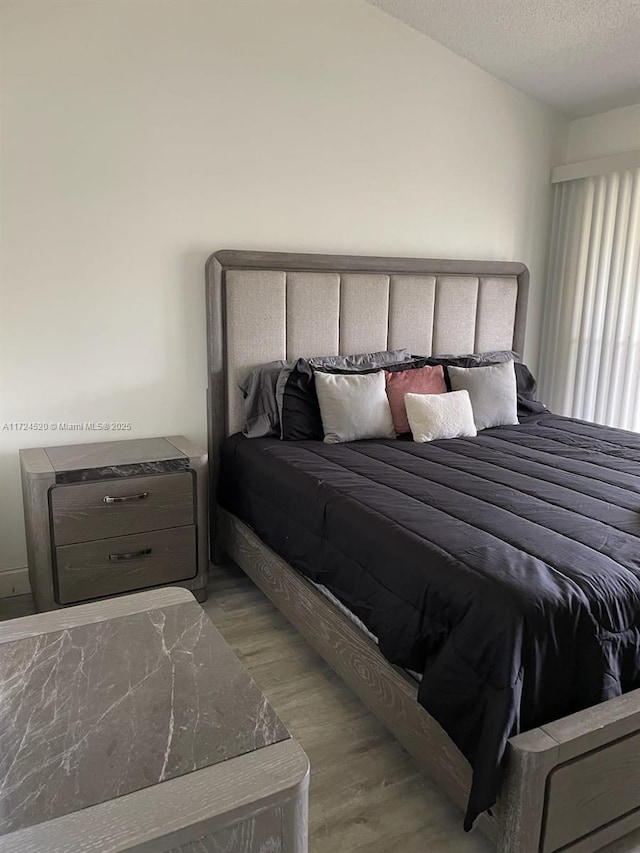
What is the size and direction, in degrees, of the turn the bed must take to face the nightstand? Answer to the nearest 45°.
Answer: approximately 90° to its right

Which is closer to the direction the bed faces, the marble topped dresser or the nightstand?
the marble topped dresser

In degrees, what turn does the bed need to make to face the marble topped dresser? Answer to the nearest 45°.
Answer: approximately 45° to its right

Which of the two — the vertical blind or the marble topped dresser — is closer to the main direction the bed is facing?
the marble topped dresser

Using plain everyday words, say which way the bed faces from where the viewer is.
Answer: facing the viewer and to the right of the viewer

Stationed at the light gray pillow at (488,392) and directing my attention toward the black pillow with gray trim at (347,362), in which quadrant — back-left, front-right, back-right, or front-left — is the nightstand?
front-left

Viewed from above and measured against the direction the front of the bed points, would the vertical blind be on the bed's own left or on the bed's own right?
on the bed's own left

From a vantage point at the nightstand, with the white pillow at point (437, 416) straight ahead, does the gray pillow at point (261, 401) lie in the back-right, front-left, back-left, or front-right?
front-left
